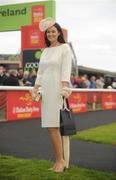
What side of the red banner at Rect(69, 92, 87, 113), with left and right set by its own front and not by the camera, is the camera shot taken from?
front

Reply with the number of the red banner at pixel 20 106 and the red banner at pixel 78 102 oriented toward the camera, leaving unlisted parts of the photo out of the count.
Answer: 2

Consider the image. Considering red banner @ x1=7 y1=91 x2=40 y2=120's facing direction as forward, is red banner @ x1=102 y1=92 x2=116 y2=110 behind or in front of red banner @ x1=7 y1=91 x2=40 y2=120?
behind

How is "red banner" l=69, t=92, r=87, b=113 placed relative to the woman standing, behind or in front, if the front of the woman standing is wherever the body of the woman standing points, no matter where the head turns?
behind

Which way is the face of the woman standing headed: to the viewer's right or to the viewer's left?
to the viewer's left

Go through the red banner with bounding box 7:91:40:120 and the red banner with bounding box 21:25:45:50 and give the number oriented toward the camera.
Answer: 2

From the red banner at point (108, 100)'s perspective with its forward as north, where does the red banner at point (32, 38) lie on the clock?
the red banner at point (32, 38) is roughly at 3 o'clock from the red banner at point (108, 100).

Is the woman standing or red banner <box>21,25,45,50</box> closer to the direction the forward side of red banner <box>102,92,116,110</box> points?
the woman standing

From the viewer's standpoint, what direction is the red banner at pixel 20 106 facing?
toward the camera

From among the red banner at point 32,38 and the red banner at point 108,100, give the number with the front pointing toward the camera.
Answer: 2

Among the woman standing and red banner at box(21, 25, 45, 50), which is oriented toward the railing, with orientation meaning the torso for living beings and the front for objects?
the red banner

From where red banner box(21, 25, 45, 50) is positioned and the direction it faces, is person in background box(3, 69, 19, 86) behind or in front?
in front

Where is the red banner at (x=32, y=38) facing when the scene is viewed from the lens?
facing the viewer
